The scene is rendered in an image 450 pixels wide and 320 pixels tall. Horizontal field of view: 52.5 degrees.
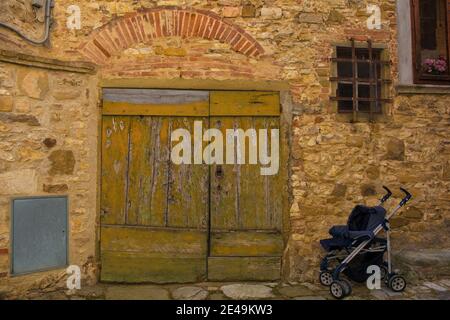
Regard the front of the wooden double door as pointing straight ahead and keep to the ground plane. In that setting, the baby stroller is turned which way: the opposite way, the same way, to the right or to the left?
to the right

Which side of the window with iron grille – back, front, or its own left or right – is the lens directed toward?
front

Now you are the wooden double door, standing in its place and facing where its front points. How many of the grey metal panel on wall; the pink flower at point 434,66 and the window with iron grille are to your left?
2

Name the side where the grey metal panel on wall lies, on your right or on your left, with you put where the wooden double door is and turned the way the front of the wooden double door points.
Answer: on your right

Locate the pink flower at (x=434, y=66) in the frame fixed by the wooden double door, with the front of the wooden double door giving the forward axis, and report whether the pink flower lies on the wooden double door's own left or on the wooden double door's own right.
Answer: on the wooden double door's own left

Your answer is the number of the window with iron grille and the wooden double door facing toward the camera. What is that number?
2

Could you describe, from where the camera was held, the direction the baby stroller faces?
facing the viewer and to the left of the viewer

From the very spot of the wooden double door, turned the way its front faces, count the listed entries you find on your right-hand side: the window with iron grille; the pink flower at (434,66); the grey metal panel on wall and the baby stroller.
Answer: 1

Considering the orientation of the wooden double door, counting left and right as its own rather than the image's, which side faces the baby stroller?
left

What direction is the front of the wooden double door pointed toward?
toward the camera

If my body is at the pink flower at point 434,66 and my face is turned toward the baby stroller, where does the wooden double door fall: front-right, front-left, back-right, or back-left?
front-right

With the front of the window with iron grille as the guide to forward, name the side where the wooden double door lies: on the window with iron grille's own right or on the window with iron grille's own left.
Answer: on the window with iron grille's own right

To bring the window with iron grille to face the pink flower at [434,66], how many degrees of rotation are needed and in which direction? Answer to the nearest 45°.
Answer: approximately 135° to its left

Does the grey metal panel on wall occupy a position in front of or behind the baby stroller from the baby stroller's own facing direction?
in front
